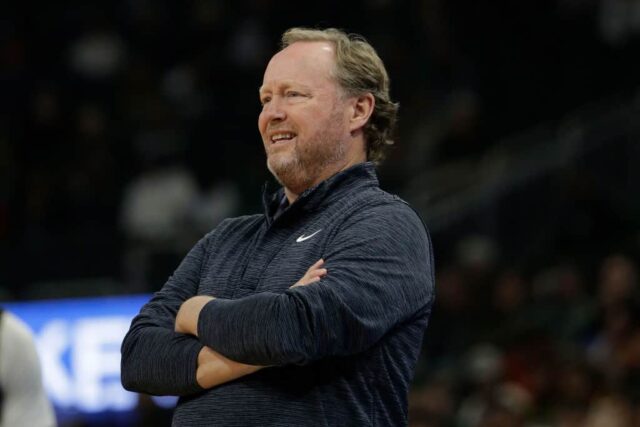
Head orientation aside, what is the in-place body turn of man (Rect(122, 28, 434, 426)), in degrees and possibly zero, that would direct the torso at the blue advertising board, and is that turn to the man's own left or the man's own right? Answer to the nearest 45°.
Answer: approximately 135° to the man's own right

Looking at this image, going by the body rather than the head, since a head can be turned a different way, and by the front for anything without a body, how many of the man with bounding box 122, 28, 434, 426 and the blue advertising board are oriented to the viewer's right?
0

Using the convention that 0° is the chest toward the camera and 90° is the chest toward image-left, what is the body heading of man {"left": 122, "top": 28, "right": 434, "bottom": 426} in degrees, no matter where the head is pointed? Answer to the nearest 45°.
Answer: approximately 45°

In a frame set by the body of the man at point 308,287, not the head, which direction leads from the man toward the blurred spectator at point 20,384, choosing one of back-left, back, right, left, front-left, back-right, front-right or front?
right

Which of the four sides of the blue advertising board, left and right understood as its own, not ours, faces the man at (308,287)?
front

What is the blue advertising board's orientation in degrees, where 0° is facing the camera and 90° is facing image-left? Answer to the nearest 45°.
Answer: approximately 0°
